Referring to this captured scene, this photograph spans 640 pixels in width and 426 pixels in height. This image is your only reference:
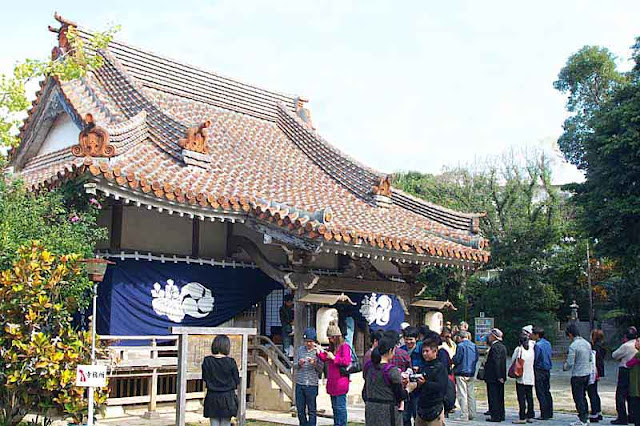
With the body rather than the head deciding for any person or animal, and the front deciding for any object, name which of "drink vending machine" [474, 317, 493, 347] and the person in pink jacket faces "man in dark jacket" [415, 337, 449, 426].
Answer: the drink vending machine

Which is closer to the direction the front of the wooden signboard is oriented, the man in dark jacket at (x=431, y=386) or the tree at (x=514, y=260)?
the man in dark jacket

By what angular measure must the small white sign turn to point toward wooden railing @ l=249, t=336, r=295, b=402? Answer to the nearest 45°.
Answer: approximately 135° to its left

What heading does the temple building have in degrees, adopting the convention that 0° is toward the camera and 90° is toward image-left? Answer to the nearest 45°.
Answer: approximately 315°

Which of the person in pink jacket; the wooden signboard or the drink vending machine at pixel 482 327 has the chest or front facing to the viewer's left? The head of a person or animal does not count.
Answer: the person in pink jacket

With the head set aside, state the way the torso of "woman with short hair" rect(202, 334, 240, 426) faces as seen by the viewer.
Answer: away from the camera

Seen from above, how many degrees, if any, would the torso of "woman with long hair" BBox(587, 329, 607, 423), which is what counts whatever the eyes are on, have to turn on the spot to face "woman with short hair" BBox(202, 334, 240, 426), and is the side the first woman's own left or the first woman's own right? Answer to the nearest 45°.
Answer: approximately 45° to the first woman's own left

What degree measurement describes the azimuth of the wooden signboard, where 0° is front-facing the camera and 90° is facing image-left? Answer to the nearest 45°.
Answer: approximately 0°

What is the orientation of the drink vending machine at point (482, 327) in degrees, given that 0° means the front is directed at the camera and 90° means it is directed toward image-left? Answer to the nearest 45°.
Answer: approximately 0°

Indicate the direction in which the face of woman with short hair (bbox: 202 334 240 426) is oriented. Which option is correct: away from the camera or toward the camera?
away from the camera

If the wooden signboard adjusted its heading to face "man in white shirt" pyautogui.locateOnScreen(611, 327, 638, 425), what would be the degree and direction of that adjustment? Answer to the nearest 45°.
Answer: approximately 90° to its left

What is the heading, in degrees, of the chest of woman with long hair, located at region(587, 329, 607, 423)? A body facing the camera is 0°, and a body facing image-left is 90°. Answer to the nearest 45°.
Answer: approximately 90°

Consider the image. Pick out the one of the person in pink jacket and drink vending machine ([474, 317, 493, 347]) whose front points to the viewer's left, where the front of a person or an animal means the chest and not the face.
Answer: the person in pink jacket

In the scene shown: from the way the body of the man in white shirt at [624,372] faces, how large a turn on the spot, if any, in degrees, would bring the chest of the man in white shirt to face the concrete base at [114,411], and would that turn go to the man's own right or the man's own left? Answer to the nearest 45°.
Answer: approximately 45° to the man's own left

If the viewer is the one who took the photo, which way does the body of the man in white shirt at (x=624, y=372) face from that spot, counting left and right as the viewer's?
facing to the left of the viewer
